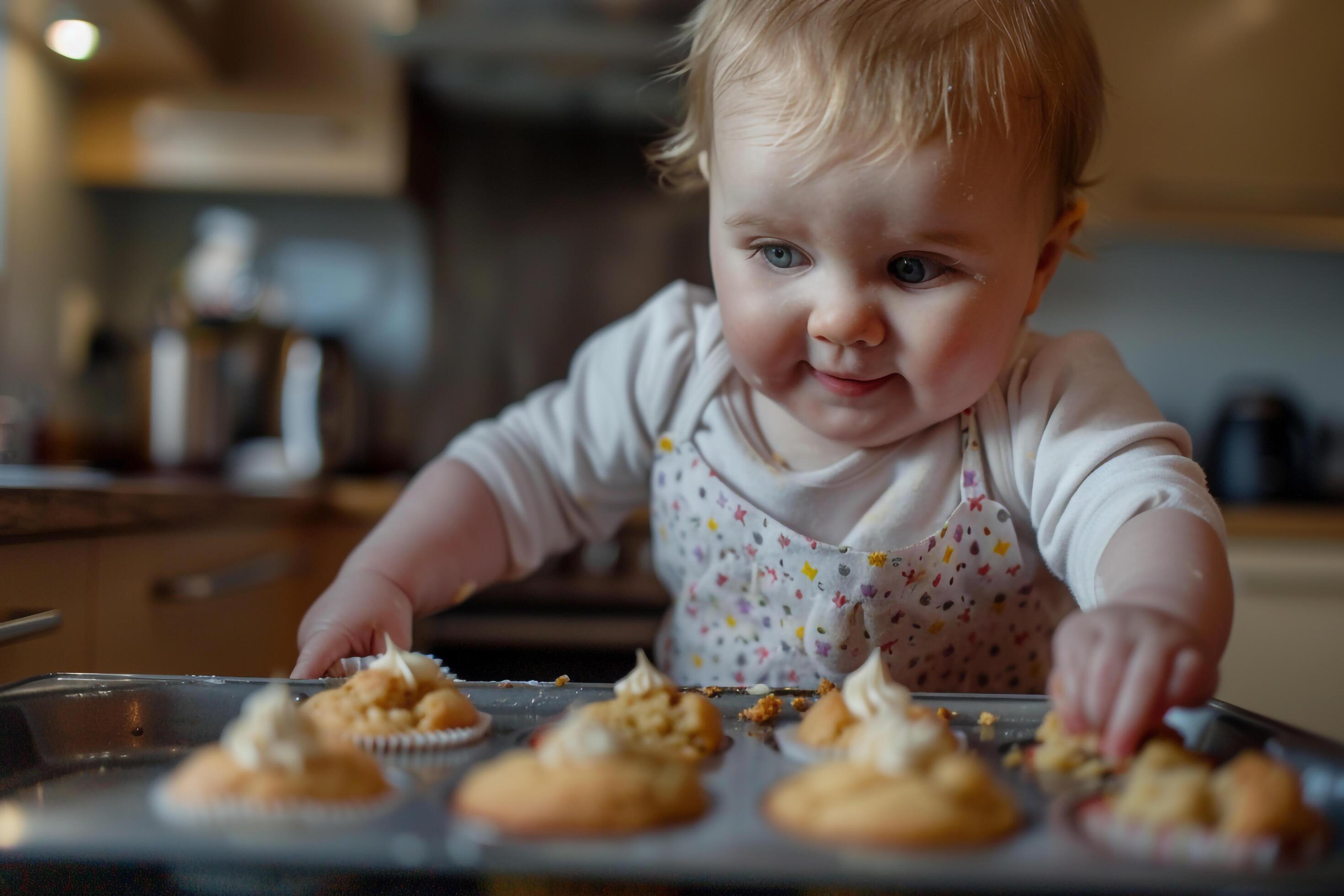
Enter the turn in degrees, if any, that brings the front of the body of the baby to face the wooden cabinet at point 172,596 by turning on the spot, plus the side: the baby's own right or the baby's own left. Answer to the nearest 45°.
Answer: approximately 135° to the baby's own right

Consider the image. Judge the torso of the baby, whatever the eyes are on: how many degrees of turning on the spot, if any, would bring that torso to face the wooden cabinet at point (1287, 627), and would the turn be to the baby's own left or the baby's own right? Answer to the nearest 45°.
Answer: approximately 135° to the baby's own left

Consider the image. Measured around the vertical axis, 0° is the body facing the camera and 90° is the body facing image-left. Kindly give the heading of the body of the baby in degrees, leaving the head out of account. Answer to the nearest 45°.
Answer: approximately 0°
